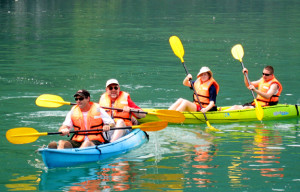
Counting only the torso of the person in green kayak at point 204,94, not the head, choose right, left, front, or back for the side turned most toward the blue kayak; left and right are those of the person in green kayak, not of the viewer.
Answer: front

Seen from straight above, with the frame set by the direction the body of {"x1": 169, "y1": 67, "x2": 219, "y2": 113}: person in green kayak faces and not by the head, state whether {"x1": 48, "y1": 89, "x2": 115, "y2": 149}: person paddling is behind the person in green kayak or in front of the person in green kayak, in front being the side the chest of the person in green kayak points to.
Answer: in front

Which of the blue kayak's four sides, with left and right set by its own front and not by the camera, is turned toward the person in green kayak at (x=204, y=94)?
back

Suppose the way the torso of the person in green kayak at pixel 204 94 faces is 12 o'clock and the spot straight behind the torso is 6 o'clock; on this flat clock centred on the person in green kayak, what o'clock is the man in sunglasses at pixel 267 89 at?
The man in sunglasses is roughly at 7 o'clock from the person in green kayak.

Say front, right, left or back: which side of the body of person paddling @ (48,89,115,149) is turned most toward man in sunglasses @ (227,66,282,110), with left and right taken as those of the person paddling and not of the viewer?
back

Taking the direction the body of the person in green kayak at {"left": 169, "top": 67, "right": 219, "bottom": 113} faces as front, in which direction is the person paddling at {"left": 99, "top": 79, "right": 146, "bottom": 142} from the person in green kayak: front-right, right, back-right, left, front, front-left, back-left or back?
front

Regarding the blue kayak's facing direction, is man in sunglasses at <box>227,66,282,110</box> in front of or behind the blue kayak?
behind

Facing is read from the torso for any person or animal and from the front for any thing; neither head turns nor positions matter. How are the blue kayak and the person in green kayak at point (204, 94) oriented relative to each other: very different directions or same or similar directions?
same or similar directions

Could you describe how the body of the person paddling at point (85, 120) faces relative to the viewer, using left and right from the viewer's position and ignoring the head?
facing the viewer and to the left of the viewer

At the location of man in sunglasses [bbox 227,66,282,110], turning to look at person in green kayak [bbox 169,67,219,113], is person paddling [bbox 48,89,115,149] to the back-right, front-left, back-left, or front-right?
front-left

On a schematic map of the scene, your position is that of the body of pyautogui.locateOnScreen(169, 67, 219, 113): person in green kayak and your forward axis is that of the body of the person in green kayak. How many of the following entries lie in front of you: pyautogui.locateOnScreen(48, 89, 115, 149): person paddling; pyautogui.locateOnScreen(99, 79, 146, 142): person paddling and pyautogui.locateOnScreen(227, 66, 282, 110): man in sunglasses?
2
